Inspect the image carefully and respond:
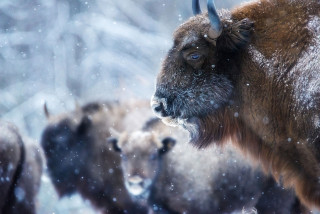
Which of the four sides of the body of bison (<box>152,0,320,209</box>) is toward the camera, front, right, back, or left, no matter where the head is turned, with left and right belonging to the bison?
left

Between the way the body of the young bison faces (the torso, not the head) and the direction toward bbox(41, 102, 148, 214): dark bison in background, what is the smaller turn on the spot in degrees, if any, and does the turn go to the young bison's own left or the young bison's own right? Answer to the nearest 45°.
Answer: approximately 45° to the young bison's own right

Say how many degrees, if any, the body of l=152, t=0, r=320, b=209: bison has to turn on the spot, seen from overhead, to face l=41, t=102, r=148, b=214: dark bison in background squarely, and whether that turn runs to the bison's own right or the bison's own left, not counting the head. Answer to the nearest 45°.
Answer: approximately 45° to the bison's own right

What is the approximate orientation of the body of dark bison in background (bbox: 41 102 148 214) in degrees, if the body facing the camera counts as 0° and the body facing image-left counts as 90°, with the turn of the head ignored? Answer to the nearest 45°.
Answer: approximately 45°

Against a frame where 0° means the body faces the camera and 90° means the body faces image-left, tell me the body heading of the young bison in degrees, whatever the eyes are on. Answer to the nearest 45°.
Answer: approximately 45°

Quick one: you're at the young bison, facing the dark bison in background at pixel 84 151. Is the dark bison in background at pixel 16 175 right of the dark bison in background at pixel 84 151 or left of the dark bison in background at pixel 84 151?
left
